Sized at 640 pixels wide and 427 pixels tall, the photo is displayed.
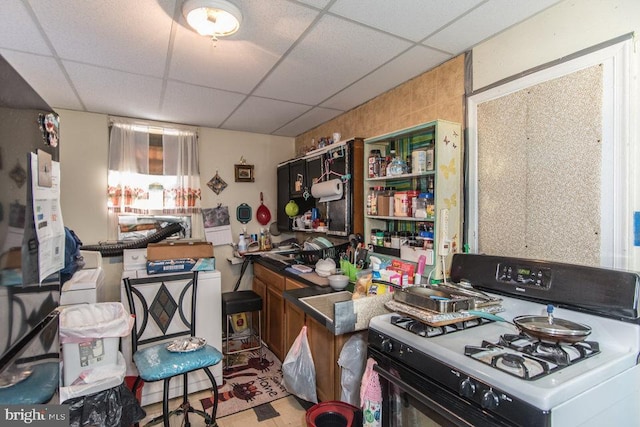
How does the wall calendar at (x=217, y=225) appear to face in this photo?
toward the camera

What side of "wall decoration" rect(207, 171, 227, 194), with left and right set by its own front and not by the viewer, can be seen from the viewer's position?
front

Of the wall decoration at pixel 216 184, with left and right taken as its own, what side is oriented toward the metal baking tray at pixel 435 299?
front

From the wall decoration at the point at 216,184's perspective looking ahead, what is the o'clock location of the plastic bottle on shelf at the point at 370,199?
The plastic bottle on shelf is roughly at 11 o'clock from the wall decoration.

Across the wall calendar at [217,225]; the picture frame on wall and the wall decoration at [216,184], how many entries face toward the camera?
3

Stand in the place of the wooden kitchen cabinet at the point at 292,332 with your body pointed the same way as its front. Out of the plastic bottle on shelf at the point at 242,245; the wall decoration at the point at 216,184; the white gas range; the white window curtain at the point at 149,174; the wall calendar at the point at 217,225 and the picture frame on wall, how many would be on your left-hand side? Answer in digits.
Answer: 1

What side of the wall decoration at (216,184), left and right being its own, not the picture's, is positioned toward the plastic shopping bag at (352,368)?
front

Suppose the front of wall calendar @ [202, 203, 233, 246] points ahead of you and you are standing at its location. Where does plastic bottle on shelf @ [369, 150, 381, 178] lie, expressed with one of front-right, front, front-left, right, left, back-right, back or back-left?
front-left

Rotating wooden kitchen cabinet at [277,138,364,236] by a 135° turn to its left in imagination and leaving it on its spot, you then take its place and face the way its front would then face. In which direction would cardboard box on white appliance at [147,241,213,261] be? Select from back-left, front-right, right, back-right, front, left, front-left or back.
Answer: back

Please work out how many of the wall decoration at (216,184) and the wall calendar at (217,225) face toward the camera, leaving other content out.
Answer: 2

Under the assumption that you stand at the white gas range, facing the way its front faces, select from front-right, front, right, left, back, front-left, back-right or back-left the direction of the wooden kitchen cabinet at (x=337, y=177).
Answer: right

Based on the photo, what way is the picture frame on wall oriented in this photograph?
toward the camera

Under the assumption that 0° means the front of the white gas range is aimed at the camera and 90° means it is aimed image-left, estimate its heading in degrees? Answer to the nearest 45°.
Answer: approximately 45°
